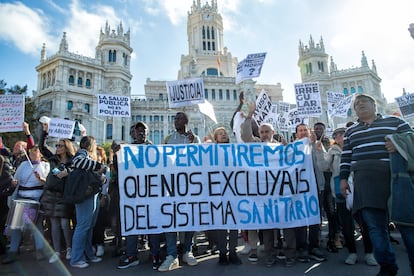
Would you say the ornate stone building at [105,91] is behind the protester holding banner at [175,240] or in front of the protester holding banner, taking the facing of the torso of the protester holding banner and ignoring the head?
behind

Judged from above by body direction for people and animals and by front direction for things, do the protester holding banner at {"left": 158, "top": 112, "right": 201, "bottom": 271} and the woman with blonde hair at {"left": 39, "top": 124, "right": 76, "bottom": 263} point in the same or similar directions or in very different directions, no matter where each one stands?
same or similar directions

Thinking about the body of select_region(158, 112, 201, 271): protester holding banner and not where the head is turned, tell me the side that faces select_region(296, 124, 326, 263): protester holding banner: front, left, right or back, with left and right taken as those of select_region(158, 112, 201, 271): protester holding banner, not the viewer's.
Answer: left

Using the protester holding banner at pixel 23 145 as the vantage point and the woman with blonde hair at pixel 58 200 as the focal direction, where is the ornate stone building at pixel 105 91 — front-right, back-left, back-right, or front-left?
back-left

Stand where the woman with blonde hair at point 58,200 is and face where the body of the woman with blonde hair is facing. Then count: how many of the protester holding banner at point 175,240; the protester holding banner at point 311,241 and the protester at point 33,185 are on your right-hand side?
1

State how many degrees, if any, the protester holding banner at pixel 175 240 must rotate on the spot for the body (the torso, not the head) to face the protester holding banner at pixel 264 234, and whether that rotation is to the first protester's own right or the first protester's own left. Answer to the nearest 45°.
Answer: approximately 90° to the first protester's own left

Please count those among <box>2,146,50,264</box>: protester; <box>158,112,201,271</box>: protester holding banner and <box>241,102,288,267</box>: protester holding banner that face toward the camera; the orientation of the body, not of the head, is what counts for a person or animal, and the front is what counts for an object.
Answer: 3

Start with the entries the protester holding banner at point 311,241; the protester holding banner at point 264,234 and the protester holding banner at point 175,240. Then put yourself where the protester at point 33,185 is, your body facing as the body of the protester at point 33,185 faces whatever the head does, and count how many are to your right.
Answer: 0

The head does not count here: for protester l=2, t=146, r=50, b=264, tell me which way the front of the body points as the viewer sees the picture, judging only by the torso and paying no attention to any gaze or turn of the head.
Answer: toward the camera

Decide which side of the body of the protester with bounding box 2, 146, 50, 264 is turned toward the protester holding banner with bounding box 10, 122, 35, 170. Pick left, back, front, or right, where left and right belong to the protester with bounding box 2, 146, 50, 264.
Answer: back

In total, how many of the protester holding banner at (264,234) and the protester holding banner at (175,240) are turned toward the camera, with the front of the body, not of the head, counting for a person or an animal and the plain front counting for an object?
2

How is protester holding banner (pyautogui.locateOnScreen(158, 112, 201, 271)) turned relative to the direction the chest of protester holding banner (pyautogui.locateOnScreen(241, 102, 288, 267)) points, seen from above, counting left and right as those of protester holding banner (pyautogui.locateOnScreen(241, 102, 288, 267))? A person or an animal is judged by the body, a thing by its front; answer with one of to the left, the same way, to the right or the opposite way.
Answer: the same way

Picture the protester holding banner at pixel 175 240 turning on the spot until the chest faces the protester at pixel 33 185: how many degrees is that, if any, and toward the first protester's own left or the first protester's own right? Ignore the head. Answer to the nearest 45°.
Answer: approximately 90° to the first protester's own right

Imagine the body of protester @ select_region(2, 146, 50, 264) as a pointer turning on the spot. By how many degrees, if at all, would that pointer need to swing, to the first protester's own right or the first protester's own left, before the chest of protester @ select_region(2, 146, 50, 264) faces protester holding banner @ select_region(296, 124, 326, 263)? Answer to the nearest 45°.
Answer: approximately 45° to the first protester's own left

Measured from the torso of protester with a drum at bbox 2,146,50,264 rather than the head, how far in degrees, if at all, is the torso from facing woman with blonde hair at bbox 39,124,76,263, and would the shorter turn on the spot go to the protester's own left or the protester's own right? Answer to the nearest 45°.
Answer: approximately 45° to the protester's own left

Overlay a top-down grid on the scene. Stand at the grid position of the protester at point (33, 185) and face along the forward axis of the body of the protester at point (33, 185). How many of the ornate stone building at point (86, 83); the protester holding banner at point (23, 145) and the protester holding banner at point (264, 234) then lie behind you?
2

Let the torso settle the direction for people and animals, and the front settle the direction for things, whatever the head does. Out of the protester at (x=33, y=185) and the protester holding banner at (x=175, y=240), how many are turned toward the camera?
2

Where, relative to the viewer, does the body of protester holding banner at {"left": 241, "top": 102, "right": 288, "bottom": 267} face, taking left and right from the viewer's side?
facing the viewer
